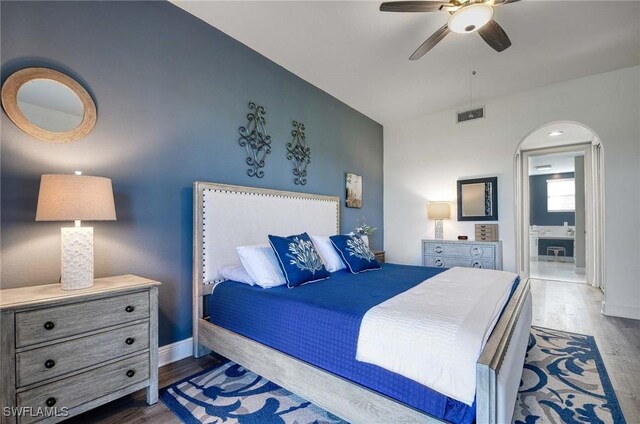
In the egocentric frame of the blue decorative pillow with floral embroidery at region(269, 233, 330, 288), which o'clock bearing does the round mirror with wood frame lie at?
The round mirror with wood frame is roughly at 4 o'clock from the blue decorative pillow with floral embroidery.

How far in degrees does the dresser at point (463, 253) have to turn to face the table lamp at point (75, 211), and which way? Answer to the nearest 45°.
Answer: approximately 45° to its right

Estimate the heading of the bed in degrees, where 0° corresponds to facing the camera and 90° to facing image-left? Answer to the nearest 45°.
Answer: approximately 315°

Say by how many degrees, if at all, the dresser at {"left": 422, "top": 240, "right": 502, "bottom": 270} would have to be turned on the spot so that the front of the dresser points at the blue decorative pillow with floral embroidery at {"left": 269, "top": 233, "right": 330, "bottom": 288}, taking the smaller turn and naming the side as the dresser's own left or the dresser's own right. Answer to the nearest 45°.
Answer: approximately 45° to the dresser's own right

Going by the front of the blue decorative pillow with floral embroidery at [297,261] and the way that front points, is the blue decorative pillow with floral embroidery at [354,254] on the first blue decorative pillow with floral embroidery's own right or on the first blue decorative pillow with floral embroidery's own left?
on the first blue decorative pillow with floral embroidery's own left

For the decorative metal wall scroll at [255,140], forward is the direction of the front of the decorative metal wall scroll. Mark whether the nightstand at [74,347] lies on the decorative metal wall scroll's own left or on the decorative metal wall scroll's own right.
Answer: on the decorative metal wall scroll's own right

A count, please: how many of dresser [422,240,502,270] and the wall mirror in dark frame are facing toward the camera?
2

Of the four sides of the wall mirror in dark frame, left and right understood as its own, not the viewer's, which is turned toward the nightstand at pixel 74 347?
front

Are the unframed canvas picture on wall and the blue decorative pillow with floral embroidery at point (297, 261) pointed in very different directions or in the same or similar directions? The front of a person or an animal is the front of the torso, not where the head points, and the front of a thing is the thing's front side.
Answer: same or similar directions

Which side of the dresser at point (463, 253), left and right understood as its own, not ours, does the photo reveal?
front

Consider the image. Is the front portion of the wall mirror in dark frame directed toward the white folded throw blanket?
yes

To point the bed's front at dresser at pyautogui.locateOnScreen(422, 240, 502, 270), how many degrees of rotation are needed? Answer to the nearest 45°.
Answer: approximately 90° to its left

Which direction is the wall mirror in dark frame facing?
toward the camera

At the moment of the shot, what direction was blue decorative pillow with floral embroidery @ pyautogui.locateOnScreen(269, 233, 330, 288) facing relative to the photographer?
facing the viewer and to the right of the viewer

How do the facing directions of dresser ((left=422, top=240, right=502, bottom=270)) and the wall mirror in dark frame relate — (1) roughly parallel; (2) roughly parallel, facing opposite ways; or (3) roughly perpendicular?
roughly parallel

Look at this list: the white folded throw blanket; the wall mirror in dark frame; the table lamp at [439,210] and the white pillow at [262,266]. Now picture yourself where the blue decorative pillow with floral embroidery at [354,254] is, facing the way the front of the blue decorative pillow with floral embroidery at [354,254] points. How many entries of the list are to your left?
2
